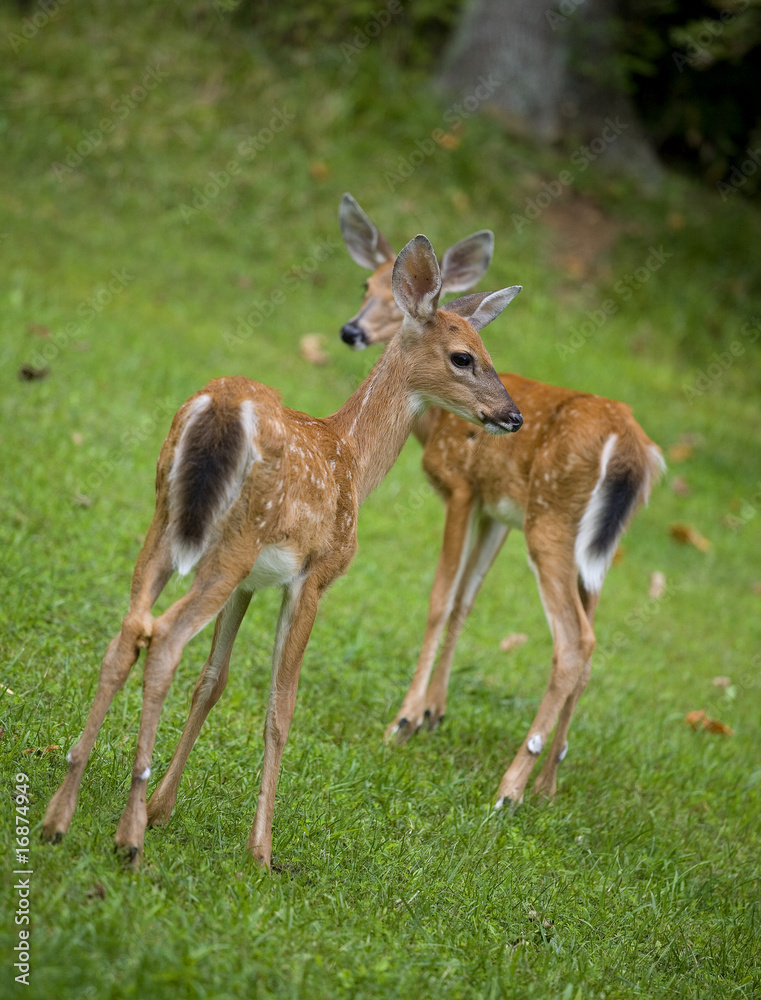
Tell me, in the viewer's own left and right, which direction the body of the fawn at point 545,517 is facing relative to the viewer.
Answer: facing away from the viewer and to the left of the viewer

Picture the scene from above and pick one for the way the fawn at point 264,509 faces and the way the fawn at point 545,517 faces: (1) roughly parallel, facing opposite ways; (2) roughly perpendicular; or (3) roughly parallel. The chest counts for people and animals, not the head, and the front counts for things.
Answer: roughly perpendicular

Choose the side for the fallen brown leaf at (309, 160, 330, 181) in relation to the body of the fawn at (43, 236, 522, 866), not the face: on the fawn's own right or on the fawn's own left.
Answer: on the fawn's own left

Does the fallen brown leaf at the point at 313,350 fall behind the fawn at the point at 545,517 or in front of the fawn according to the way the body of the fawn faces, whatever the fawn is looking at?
in front

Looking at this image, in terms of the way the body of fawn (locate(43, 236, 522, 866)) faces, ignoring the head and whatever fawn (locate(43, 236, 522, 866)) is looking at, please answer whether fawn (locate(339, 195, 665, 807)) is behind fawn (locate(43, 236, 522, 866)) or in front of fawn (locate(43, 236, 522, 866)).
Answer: in front

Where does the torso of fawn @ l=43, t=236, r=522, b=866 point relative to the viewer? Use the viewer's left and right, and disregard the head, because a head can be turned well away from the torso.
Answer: facing away from the viewer and to the right of the viewer

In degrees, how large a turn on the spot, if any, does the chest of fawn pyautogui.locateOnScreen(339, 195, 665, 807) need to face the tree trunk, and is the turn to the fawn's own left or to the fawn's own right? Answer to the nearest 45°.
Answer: approximately 45° to the fawn's own right

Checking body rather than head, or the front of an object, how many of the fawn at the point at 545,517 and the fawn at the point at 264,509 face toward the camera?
0

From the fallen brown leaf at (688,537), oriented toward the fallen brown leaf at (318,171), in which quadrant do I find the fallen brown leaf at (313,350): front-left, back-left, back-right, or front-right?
front-left

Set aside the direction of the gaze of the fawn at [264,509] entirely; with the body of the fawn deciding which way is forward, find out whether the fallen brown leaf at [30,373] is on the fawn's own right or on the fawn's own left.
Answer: on the fawn's own left

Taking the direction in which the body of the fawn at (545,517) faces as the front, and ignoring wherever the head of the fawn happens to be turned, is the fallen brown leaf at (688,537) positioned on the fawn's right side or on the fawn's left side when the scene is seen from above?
on the fawn's right side

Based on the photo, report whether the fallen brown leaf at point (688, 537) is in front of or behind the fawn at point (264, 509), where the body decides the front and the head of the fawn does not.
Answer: in front
